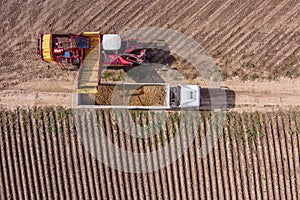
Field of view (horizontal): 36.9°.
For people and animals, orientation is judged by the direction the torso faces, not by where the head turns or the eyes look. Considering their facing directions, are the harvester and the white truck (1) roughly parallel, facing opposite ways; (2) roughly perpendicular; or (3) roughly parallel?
roughly parallel

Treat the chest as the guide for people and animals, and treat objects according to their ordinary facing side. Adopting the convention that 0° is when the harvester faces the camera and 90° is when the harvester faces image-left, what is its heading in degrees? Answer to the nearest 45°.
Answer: approximately 270°

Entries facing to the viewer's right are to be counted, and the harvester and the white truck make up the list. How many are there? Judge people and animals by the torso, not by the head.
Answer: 2

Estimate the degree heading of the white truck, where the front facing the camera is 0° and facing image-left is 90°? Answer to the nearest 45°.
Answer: approximately 270°
